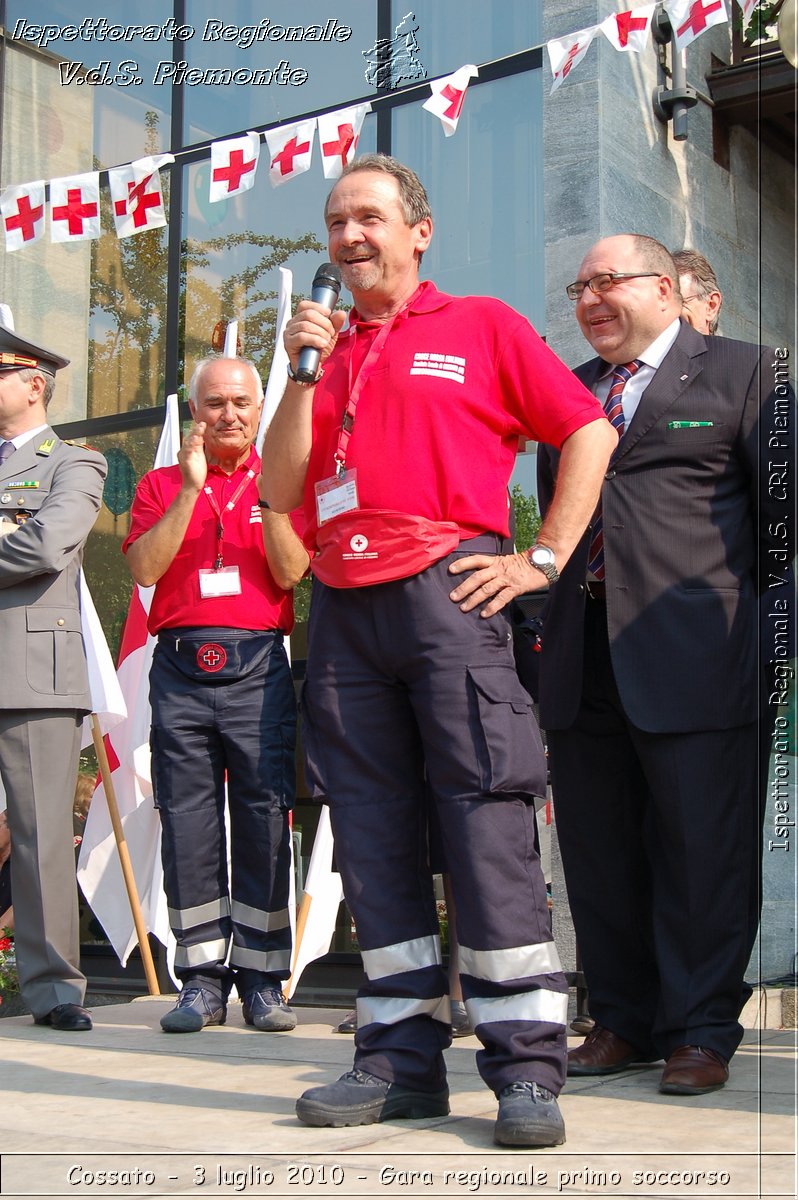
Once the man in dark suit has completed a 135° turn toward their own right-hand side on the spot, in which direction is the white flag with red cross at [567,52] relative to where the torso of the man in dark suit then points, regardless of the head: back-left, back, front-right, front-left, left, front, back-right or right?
front

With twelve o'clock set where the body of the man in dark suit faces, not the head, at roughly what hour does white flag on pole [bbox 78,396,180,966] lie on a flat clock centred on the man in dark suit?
The white flag on pole is roughly at 3 o'clock from the man in dark suit.

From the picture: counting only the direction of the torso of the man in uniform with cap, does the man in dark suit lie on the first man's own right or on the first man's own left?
on the first man's own left

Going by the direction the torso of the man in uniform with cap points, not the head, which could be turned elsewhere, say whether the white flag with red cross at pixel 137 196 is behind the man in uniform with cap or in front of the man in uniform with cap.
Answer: behind

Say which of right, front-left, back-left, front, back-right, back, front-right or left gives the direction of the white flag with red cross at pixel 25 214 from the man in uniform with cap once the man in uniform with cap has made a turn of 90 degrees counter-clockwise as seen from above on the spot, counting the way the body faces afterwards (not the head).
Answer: back-left

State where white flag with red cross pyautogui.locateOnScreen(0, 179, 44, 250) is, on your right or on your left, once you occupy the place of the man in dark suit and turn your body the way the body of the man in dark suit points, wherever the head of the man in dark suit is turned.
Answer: on your right

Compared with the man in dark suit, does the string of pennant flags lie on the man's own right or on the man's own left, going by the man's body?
on the man's own right

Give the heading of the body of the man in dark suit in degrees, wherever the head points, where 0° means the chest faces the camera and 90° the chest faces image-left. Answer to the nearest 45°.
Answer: approximately 45°

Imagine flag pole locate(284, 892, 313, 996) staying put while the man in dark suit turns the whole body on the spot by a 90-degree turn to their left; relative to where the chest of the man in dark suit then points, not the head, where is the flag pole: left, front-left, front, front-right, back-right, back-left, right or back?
back

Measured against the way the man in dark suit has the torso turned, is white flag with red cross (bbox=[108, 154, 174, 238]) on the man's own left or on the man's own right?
on the man's own right

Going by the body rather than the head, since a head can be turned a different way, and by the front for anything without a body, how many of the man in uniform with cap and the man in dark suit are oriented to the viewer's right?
0

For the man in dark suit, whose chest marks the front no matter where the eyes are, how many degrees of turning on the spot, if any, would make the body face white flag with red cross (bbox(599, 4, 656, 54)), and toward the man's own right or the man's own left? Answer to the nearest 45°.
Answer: approximately 135° to the man's own right
